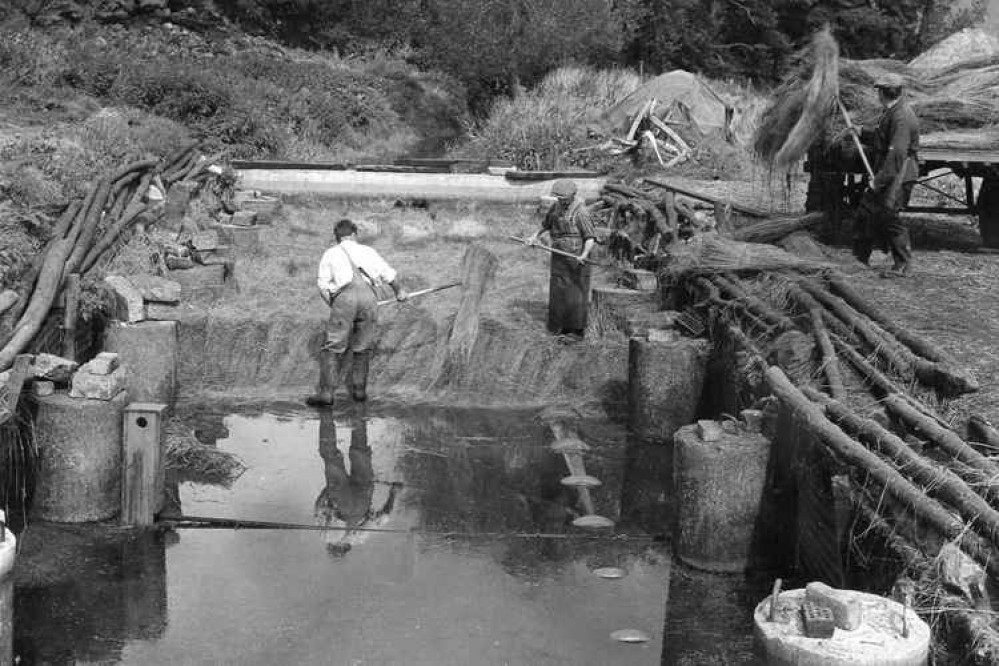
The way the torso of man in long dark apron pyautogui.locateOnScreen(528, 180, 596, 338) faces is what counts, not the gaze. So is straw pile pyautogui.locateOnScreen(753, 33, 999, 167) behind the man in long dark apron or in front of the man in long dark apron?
behind

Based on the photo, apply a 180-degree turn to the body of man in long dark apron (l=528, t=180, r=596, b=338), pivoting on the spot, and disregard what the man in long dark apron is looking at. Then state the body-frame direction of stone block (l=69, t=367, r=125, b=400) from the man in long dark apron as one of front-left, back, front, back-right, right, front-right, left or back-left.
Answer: back

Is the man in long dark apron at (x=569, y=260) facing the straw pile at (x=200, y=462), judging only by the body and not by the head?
yes

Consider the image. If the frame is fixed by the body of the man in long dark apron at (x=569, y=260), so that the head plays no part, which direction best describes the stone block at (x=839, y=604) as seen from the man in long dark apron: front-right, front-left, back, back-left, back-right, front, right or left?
front-left

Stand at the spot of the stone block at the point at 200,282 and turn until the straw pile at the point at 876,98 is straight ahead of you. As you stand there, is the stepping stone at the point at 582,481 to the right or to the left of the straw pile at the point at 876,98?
right

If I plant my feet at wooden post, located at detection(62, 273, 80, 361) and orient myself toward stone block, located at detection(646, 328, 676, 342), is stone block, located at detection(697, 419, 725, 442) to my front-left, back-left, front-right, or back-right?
front-right

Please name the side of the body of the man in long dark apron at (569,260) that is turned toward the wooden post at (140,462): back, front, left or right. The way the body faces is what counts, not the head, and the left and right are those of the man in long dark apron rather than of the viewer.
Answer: front

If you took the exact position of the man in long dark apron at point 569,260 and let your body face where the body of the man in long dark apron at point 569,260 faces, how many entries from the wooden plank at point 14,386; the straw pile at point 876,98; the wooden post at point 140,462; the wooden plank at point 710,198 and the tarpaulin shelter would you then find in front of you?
2

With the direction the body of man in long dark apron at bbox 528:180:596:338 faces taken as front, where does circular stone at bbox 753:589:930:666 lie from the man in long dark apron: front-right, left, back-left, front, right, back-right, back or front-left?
front-left

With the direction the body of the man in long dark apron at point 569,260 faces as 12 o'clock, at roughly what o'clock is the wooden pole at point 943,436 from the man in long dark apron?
The wooden pole is roughly at 10 o'clock from the man in long dark apron.

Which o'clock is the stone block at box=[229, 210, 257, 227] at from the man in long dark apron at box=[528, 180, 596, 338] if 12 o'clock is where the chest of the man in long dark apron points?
The stone block is roughly at 3 o'clock from the man in long dark apron.

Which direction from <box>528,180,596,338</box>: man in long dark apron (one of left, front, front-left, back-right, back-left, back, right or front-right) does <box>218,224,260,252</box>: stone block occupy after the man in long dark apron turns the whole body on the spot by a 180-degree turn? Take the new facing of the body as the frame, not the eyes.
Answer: left

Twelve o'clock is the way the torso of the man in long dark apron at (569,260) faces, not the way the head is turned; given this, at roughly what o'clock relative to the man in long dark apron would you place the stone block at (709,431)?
The stone block is roughly at 10 o'clock from the man in long dark apron.

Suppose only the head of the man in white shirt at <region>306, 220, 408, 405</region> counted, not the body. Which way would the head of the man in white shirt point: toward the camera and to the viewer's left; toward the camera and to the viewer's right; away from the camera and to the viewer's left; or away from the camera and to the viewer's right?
away from the camera and to the viewer's right
